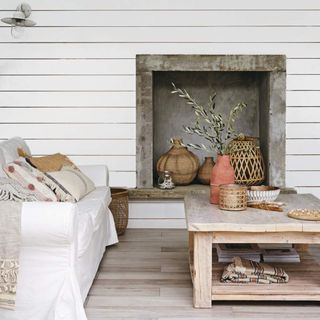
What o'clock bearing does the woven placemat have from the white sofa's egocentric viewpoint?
The woven placemat is roughly at 12 o'clock from the white sofa.

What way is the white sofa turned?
to the viewer's right

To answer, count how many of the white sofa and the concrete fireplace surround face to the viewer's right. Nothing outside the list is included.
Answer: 1

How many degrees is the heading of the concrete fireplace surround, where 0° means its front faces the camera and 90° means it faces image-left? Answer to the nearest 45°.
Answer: approximately 0°

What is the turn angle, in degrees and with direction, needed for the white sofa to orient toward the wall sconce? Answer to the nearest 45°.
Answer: approximately 90° to its left

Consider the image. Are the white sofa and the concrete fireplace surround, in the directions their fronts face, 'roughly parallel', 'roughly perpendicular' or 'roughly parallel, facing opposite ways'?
roughly perpendicular
